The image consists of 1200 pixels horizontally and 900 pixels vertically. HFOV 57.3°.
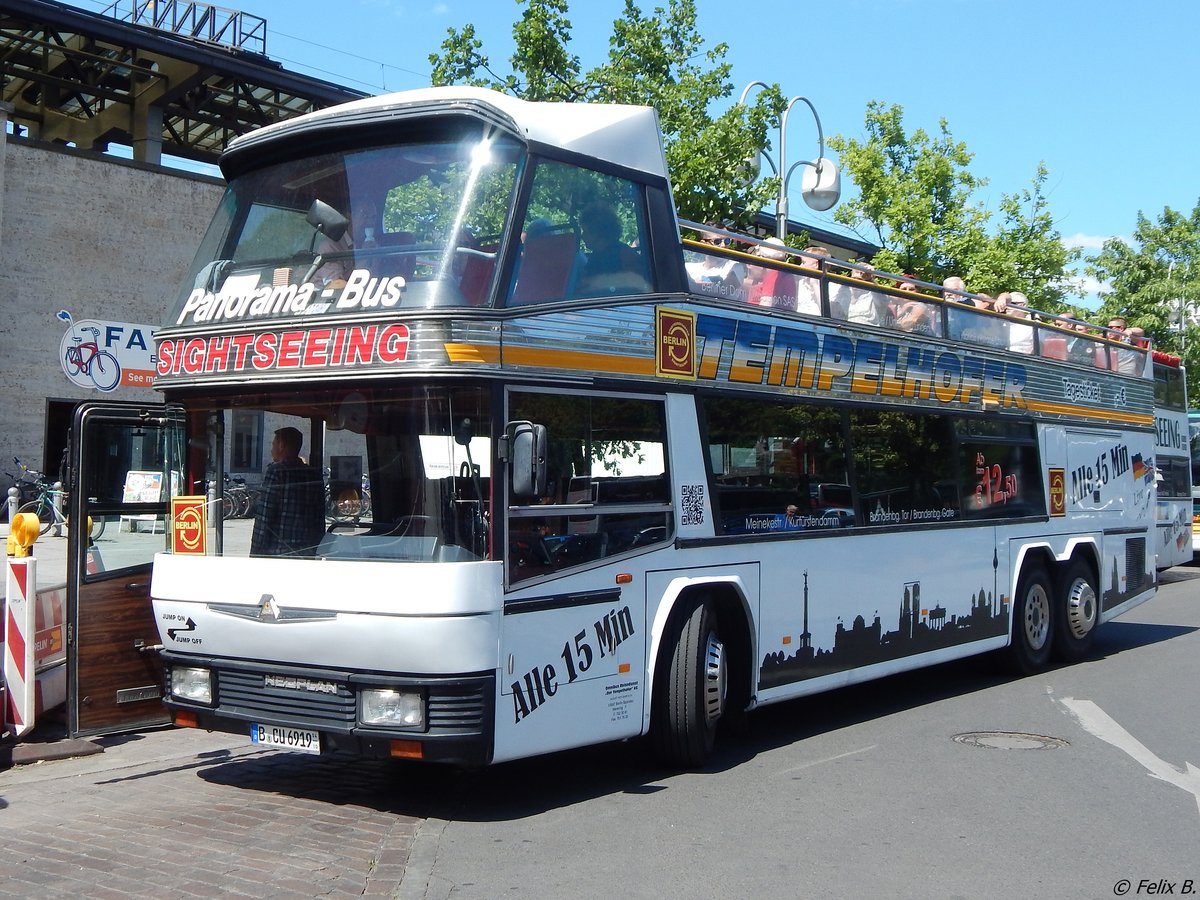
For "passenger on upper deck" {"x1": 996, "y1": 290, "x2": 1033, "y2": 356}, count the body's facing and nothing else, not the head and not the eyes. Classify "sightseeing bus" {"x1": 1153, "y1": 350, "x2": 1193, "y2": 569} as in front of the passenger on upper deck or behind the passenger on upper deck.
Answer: behind

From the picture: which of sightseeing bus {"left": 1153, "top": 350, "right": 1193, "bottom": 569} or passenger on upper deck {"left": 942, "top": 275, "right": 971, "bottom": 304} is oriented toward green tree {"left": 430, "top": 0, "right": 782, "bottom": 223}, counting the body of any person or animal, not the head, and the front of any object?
the sightseeing bus

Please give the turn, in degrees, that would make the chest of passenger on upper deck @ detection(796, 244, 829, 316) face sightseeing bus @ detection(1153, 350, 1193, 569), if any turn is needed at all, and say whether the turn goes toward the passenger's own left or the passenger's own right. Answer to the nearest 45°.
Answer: approximately 180°

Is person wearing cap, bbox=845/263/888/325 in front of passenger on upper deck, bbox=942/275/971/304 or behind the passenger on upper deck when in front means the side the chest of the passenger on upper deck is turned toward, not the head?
in front

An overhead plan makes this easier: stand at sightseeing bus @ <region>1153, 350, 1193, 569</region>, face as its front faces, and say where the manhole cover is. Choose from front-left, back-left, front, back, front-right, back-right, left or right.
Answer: front-left

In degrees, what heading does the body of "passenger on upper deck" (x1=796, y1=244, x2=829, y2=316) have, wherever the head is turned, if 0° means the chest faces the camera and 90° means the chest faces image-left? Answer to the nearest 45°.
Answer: approximately 45°

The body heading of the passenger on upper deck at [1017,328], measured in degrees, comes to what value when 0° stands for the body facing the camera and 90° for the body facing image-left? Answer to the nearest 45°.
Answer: approximately 45°

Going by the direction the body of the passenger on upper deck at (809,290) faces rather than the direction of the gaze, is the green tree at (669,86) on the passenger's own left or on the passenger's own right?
on the passenger's own right

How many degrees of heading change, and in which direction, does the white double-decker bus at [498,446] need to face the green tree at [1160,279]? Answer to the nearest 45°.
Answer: approximately 180°
